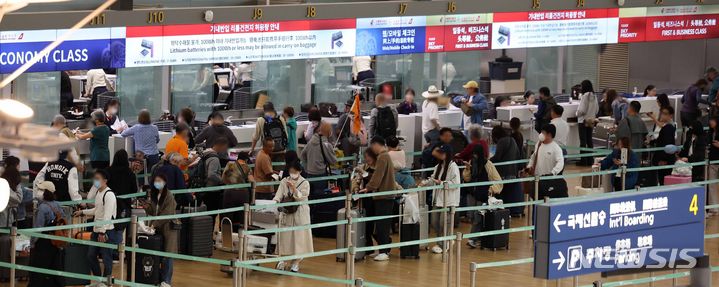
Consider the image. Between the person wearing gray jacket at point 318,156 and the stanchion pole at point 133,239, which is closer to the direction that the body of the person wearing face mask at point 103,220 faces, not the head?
the stanchion pole

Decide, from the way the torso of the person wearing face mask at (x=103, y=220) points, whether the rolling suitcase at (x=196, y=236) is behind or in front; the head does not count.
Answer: behind

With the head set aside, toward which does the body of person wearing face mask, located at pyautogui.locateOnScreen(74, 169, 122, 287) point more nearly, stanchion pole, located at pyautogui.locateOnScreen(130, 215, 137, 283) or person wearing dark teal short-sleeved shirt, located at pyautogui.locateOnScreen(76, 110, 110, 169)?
the stanchion pole

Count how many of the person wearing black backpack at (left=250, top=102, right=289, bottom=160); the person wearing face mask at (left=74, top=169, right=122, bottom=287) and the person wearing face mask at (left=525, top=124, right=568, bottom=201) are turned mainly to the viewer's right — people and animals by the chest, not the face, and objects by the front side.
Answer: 0

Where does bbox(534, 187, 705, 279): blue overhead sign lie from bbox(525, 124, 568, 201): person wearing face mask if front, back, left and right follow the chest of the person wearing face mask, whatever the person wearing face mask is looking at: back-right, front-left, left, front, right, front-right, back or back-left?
front-left

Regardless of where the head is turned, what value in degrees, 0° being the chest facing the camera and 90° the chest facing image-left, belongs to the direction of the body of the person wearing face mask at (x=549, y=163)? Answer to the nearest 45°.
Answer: approximately 45°

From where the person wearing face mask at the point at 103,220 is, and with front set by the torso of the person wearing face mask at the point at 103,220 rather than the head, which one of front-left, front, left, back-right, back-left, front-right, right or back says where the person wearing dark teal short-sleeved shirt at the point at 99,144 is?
back-right

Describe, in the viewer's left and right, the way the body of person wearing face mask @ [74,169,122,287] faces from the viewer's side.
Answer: facing the viewer and to the left of the viewer

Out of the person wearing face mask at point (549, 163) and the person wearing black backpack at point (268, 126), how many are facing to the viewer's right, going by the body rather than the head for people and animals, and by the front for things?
0
